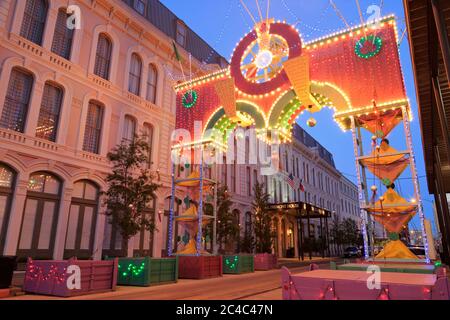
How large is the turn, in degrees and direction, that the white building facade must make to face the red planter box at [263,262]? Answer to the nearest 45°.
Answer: approximately 45° to its left

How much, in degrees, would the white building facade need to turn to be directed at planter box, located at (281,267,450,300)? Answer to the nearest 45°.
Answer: approximately 45° to its right

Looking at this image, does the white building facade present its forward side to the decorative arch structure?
yes

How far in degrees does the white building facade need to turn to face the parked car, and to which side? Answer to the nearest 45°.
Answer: approximately 90° to its left

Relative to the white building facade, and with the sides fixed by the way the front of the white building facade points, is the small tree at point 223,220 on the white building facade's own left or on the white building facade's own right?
on the white building facade's own left

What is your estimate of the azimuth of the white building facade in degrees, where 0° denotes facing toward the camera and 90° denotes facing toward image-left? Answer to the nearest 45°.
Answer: approximately 315°
